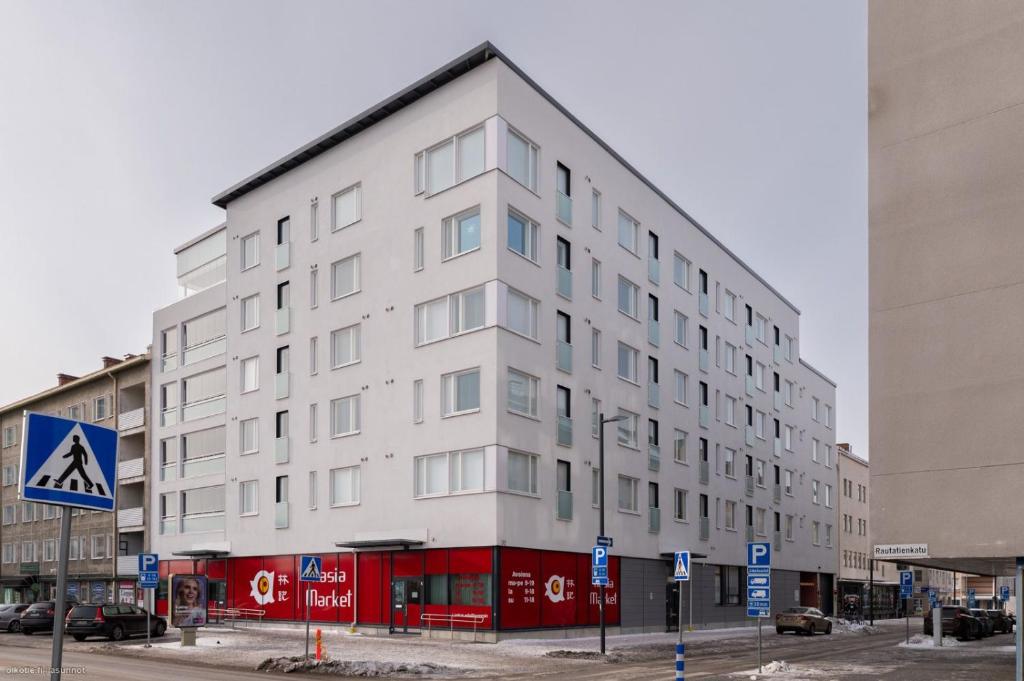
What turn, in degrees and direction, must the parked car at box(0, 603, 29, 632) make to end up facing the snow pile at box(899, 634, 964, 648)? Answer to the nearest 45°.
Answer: approximately 180°

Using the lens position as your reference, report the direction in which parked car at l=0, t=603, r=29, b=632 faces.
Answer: facing away from the viewer and to the left of the viewer

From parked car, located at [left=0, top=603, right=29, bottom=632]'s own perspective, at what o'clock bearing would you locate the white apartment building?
The white apartment building is roughly at 6 o'clock from the parked car.
